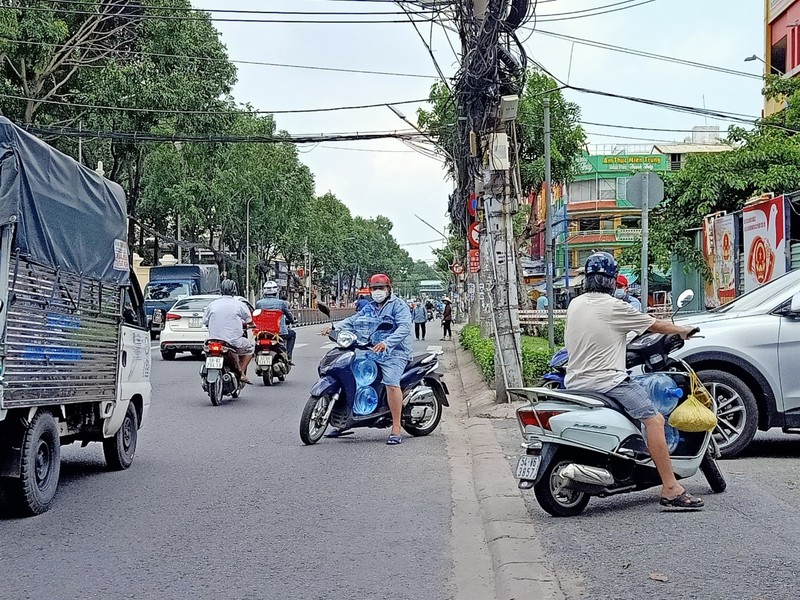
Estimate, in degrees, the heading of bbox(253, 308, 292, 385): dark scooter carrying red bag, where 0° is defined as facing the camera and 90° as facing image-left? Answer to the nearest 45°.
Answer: approximately 180°

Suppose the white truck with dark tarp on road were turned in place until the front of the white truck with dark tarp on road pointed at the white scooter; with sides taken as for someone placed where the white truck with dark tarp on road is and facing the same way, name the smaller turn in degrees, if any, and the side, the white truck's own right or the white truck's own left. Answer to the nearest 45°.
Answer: approximately 90° to the white truck's own right

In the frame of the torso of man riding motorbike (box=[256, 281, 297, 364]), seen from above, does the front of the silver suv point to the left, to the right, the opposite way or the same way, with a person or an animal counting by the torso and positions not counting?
to the left

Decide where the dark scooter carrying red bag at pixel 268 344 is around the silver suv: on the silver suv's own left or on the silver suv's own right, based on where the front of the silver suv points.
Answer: on the silver suv's own right

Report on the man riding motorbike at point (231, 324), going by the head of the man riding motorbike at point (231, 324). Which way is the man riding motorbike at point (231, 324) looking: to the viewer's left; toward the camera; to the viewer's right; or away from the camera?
away from the camera

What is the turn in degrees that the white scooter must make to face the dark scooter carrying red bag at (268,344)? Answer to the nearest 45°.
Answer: approximately 90° to its left

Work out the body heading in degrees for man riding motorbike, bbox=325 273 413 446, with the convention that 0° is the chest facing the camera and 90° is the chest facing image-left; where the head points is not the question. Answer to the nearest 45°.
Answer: approximately 45°
